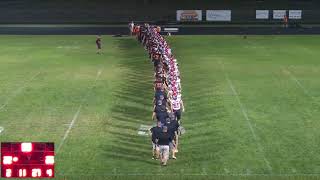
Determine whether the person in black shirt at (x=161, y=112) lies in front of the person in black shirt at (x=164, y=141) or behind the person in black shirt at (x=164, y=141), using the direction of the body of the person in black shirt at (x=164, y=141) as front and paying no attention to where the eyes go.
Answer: in front
